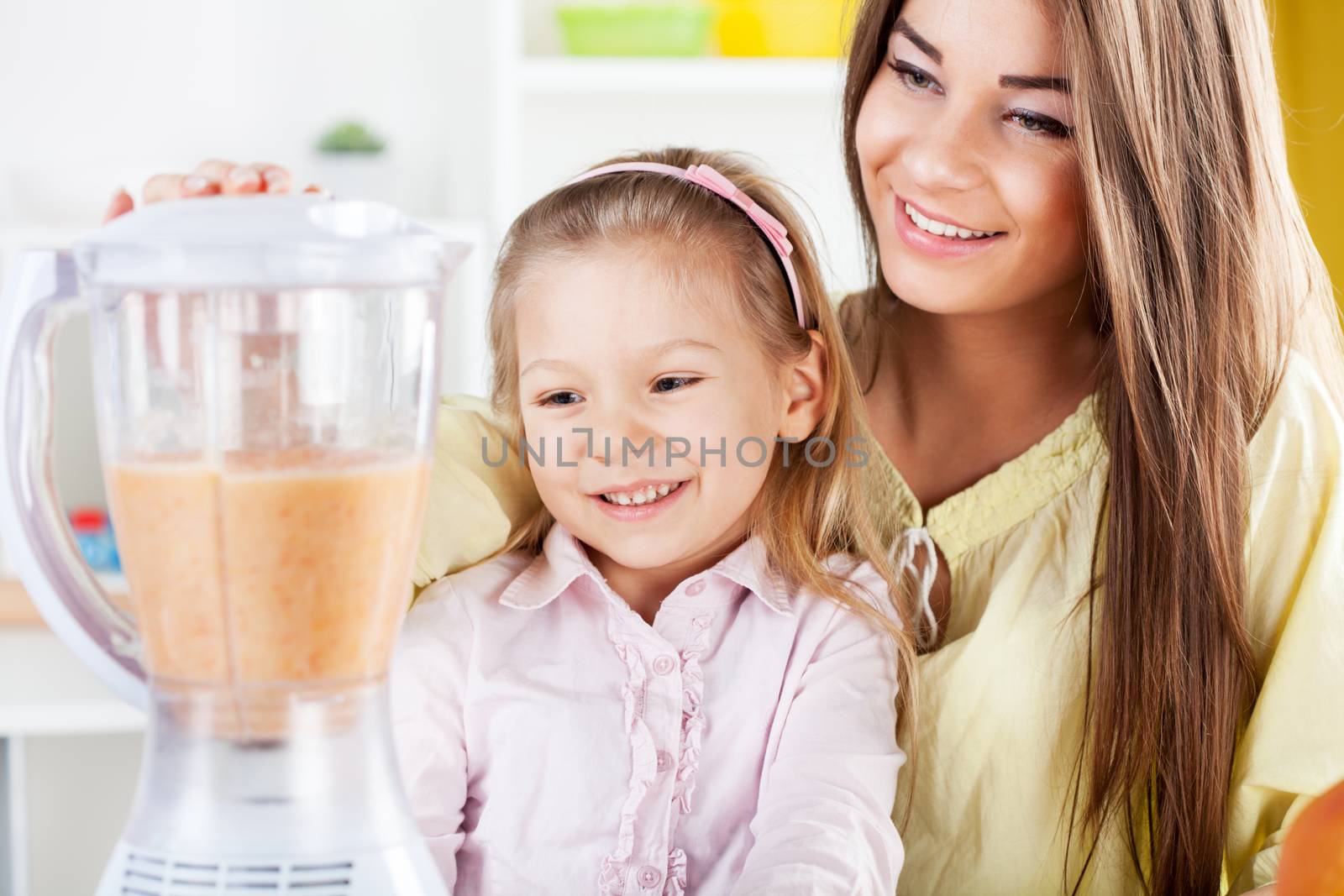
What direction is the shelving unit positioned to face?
toward the camera

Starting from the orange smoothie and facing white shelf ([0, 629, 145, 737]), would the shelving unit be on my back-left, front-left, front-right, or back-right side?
front-right

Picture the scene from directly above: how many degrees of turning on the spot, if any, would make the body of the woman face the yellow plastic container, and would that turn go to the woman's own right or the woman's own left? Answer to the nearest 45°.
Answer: approximately 135° to the woman's own right

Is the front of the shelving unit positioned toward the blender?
yes

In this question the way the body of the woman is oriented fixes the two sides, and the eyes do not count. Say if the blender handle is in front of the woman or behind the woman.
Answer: in front

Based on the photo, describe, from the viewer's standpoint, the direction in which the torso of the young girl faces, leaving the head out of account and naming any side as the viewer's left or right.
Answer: facing the viewer

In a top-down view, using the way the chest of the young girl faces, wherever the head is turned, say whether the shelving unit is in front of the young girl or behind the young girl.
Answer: behind

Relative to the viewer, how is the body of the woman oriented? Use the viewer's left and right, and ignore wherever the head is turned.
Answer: facing the viewer and to the left of the viewer

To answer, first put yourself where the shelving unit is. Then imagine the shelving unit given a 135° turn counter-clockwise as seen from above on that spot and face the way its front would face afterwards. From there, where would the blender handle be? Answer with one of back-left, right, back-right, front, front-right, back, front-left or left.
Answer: back-right

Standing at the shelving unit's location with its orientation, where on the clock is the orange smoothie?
The orange smoothie is roughly at 12 o'clock from the shelving unit.

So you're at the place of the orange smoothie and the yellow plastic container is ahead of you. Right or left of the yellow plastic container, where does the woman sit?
right

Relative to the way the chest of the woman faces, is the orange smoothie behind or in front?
in front

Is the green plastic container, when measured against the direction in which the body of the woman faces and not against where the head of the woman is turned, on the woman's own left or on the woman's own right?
on the woman's own right

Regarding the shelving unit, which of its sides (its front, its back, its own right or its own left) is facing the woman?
front
